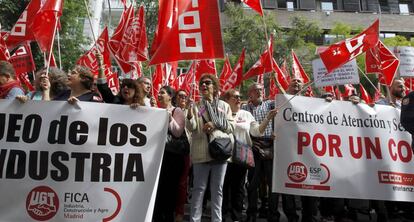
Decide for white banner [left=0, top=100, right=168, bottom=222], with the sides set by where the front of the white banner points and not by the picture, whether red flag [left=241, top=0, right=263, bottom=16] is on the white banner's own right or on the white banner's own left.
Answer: on the white banner's own left

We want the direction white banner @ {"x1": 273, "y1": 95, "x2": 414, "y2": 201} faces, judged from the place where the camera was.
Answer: facing the viewer

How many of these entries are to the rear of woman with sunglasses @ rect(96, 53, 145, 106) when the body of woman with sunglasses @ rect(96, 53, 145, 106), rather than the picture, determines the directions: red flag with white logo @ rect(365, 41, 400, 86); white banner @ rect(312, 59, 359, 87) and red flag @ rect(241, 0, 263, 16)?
3

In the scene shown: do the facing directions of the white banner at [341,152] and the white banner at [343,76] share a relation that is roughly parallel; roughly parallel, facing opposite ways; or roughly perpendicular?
roughly parallel

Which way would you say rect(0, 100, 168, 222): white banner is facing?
toward the camera

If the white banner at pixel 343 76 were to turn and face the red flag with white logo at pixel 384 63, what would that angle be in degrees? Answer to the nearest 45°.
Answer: approximately 135° to its left

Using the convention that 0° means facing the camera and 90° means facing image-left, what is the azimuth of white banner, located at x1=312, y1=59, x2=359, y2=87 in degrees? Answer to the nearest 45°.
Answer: approximately 0°

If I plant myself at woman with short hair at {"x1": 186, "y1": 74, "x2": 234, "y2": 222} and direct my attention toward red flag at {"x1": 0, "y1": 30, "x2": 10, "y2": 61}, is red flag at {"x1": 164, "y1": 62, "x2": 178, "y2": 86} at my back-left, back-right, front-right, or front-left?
front-right

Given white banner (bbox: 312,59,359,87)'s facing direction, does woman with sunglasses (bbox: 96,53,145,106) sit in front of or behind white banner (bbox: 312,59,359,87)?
in front

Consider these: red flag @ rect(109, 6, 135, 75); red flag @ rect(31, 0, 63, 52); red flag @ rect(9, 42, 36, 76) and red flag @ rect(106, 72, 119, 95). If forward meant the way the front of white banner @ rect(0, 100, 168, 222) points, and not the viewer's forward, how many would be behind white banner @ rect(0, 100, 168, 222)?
4

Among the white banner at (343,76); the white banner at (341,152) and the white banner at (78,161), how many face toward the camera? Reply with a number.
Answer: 3

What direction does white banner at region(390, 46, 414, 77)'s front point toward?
toward the camera

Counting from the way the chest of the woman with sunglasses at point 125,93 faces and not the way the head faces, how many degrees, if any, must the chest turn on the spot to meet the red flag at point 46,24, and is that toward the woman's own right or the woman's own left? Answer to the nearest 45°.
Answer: approximately 90° to the woman's own right
